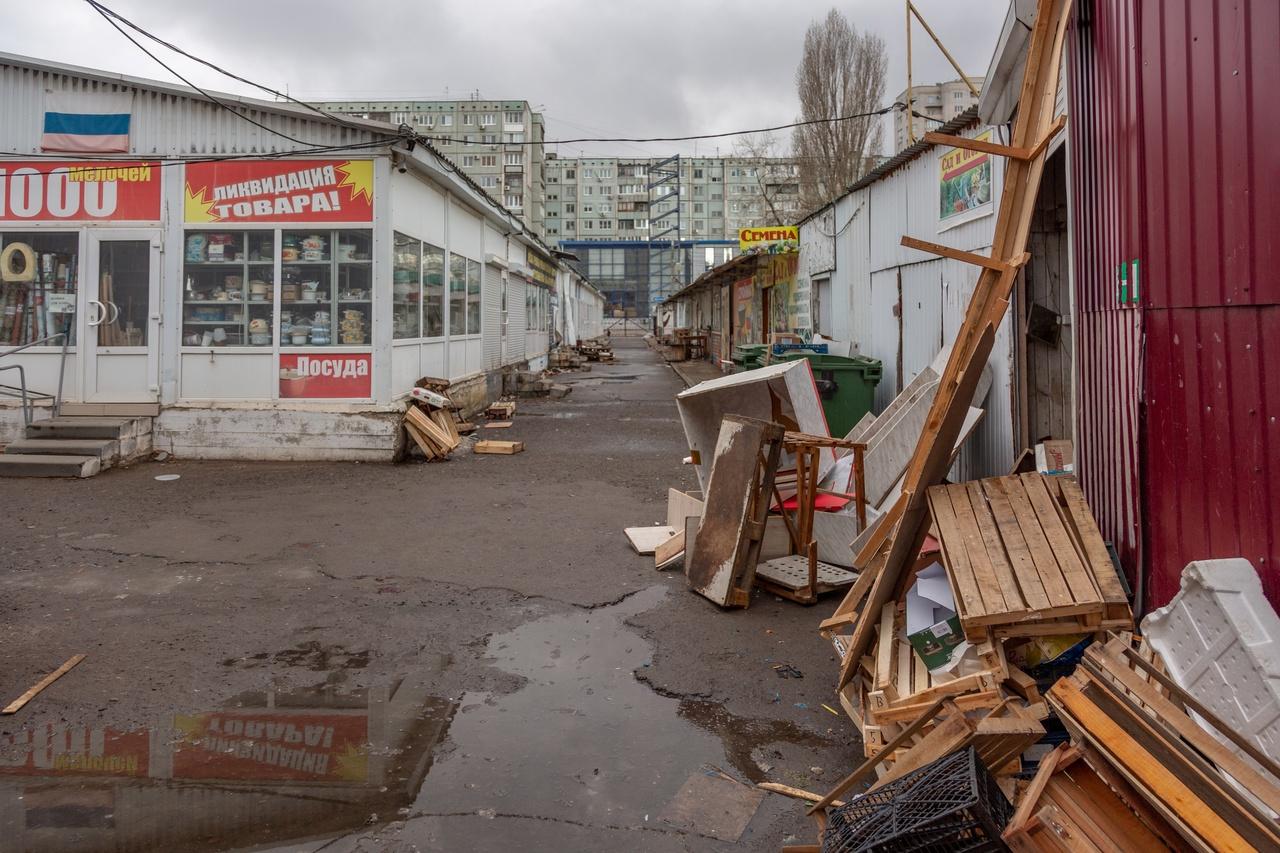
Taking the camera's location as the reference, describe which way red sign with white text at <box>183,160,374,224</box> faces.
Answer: facing the viewer

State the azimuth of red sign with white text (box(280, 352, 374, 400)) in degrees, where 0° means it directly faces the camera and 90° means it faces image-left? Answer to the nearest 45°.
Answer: approximately 0°

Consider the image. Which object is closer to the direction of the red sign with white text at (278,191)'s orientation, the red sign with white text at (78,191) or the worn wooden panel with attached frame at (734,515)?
the worn wooden panel with attached frame

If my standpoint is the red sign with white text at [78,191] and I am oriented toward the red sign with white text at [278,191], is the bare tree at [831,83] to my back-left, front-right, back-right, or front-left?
front-left

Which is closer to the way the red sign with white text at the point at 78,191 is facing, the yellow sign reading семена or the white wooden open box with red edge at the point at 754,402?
the white wooden open box with red edge

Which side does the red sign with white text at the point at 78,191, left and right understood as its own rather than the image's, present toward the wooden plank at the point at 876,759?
front

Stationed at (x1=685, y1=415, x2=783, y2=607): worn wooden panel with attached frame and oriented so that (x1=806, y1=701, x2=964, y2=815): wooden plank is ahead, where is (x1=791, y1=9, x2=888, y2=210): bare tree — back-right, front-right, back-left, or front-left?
back-left

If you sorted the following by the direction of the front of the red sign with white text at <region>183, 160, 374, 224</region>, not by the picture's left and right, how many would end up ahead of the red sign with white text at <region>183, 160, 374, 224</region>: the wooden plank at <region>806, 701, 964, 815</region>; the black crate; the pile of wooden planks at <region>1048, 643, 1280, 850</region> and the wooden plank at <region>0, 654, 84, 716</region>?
4

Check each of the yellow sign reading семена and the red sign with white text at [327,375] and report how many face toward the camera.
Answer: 2

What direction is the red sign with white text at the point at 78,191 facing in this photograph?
toward the camera

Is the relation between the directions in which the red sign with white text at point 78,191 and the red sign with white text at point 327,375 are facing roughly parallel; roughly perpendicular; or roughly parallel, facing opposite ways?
roughly parallel

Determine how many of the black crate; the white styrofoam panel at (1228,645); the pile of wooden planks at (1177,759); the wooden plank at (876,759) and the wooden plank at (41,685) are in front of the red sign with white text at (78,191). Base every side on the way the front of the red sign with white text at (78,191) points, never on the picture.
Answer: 5

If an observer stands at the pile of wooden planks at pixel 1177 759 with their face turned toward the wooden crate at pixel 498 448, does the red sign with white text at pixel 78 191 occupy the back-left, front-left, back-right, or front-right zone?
front-left
